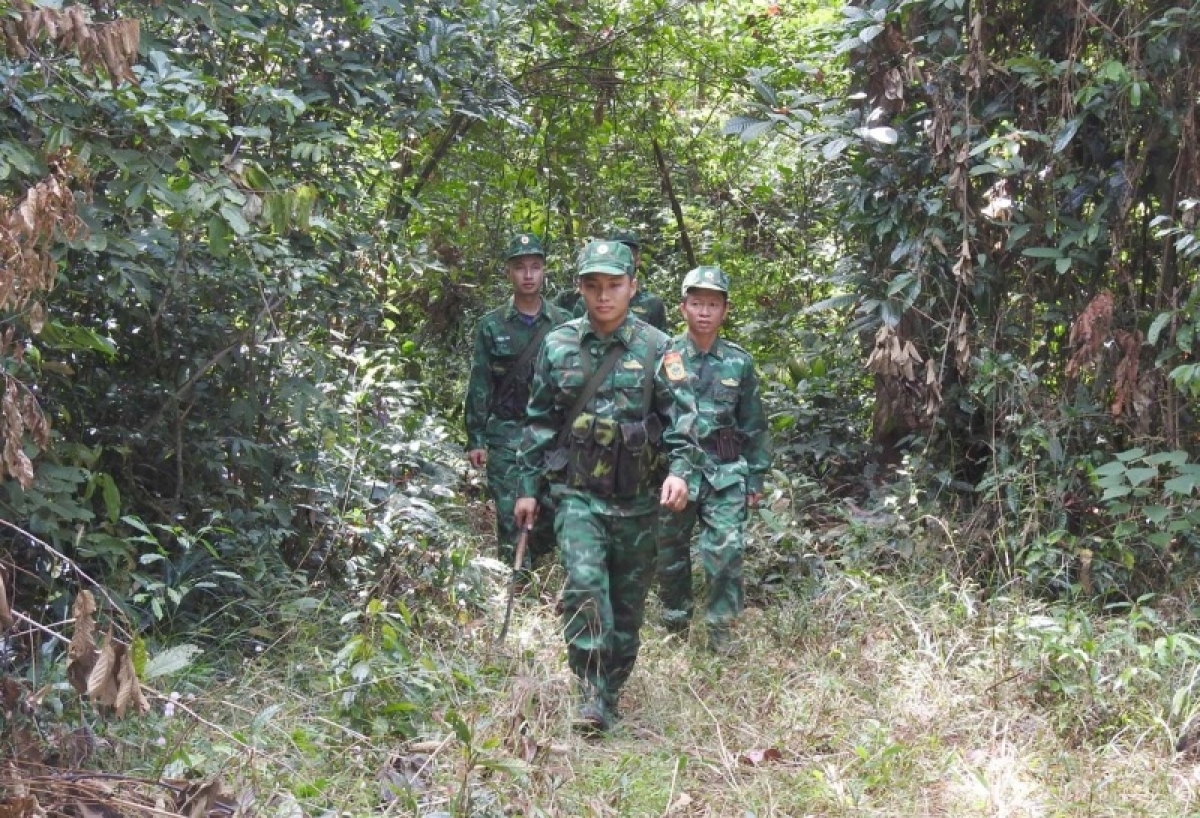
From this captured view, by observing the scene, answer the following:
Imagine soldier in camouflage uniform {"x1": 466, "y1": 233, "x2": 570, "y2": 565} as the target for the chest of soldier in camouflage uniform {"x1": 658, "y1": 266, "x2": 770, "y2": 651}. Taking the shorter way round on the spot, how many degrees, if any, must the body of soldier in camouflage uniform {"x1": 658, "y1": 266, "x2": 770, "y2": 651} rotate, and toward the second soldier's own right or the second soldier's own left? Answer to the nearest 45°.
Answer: approximately 135° to the second soldier's own right

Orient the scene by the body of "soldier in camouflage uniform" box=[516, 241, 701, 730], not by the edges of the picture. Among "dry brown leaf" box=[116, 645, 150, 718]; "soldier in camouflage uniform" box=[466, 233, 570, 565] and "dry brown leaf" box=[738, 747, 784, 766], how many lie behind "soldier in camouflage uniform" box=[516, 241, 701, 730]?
1

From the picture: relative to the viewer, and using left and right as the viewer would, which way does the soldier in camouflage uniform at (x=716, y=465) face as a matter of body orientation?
facing the viewer

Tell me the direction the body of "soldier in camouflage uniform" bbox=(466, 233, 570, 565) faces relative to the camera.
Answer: toward the camera

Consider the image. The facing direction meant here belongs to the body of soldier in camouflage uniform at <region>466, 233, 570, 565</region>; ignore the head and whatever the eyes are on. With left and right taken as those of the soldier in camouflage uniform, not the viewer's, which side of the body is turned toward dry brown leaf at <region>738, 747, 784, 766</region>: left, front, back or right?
front

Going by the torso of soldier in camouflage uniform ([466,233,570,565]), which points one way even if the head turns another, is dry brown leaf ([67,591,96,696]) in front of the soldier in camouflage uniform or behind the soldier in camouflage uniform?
in front

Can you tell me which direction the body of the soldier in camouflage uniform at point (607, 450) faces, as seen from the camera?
toward the camera

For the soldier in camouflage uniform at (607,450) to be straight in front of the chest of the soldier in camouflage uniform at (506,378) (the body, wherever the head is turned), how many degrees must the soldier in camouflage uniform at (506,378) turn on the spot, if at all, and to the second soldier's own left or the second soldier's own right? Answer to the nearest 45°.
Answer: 0° — they already face them

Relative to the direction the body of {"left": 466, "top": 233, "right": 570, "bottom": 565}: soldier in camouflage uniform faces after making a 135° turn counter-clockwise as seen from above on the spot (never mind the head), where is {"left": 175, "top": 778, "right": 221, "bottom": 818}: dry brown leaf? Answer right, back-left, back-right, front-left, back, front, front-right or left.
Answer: back-right

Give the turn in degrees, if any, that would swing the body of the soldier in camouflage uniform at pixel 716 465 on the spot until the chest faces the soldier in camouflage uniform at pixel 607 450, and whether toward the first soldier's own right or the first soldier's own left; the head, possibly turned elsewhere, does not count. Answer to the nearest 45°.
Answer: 0° — they already face them

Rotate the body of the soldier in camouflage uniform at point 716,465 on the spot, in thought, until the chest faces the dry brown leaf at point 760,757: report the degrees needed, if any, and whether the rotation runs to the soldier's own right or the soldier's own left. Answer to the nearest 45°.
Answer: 0° — they already face it
